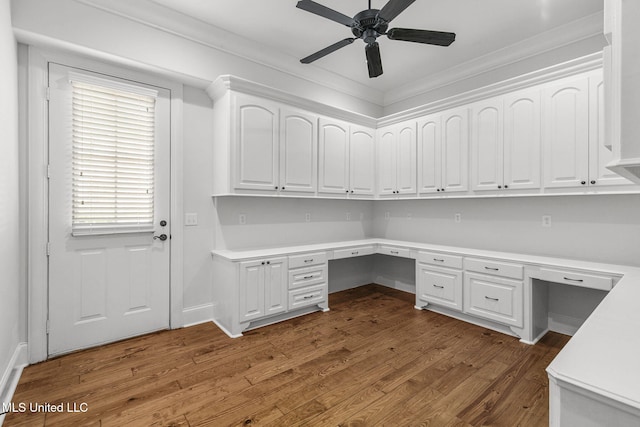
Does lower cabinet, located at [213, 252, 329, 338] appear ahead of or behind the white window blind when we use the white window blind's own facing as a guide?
ahead

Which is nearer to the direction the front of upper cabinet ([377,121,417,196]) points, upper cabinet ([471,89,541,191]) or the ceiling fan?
the ceiling fan

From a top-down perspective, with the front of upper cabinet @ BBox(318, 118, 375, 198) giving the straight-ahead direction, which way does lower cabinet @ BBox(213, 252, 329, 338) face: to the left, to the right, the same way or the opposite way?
the same way

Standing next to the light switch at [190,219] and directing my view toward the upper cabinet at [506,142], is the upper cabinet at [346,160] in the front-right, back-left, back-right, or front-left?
front-left

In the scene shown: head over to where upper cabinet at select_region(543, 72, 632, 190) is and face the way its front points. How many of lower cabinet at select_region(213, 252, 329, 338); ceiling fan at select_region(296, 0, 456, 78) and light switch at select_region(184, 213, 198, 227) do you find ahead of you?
3

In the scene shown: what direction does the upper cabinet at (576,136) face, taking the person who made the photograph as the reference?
facing the viewer and to the left of the viewer

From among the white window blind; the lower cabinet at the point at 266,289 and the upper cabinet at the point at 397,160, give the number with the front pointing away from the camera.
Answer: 0

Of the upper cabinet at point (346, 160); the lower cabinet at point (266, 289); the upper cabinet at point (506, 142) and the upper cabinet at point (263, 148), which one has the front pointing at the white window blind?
the upper cabinet at point (506, 142)

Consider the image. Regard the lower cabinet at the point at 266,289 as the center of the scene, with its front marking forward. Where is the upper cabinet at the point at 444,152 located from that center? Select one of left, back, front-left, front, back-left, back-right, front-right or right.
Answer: front-left

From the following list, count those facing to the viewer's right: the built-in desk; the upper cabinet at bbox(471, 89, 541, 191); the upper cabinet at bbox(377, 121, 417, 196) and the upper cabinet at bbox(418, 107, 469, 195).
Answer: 0

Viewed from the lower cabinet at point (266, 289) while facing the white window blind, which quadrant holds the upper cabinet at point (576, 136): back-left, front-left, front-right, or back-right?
back-left

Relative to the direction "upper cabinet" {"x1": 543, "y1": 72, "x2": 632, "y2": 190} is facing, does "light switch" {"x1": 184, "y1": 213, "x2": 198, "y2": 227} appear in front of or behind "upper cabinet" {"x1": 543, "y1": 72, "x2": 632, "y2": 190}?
in front

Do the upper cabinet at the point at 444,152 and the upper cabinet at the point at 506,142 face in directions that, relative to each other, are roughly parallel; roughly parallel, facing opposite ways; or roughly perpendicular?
roughly parallel

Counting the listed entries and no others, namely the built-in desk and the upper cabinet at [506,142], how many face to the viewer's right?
0

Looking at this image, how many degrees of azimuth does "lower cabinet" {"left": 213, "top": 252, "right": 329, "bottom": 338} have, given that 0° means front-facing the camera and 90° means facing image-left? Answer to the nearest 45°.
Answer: approximately 315°
